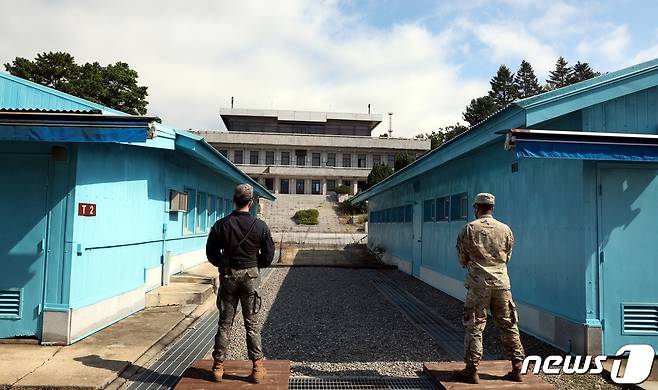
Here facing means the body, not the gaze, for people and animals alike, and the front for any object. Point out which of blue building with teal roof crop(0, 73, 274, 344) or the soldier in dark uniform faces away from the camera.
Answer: the soldier in dark uniform

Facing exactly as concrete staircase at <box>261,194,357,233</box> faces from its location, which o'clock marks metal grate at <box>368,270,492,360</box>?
The metal grate is roughly at 12 o'clock from the concrete staircase.

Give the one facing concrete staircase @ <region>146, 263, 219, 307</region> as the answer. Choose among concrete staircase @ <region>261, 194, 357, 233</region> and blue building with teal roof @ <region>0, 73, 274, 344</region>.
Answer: concrete staircase @ <region>261, 194, 357, 233</region>

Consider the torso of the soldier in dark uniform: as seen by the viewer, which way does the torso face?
away from the camera

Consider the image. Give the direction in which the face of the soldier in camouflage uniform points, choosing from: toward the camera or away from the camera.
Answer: away from the camera

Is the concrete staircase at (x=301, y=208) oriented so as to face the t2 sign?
yes

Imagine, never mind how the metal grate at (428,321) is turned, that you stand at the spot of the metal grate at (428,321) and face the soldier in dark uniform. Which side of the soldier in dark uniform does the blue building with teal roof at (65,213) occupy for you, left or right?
right
